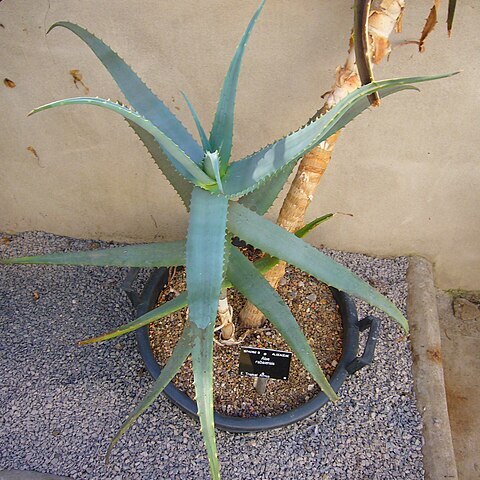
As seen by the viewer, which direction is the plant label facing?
toward the camera
